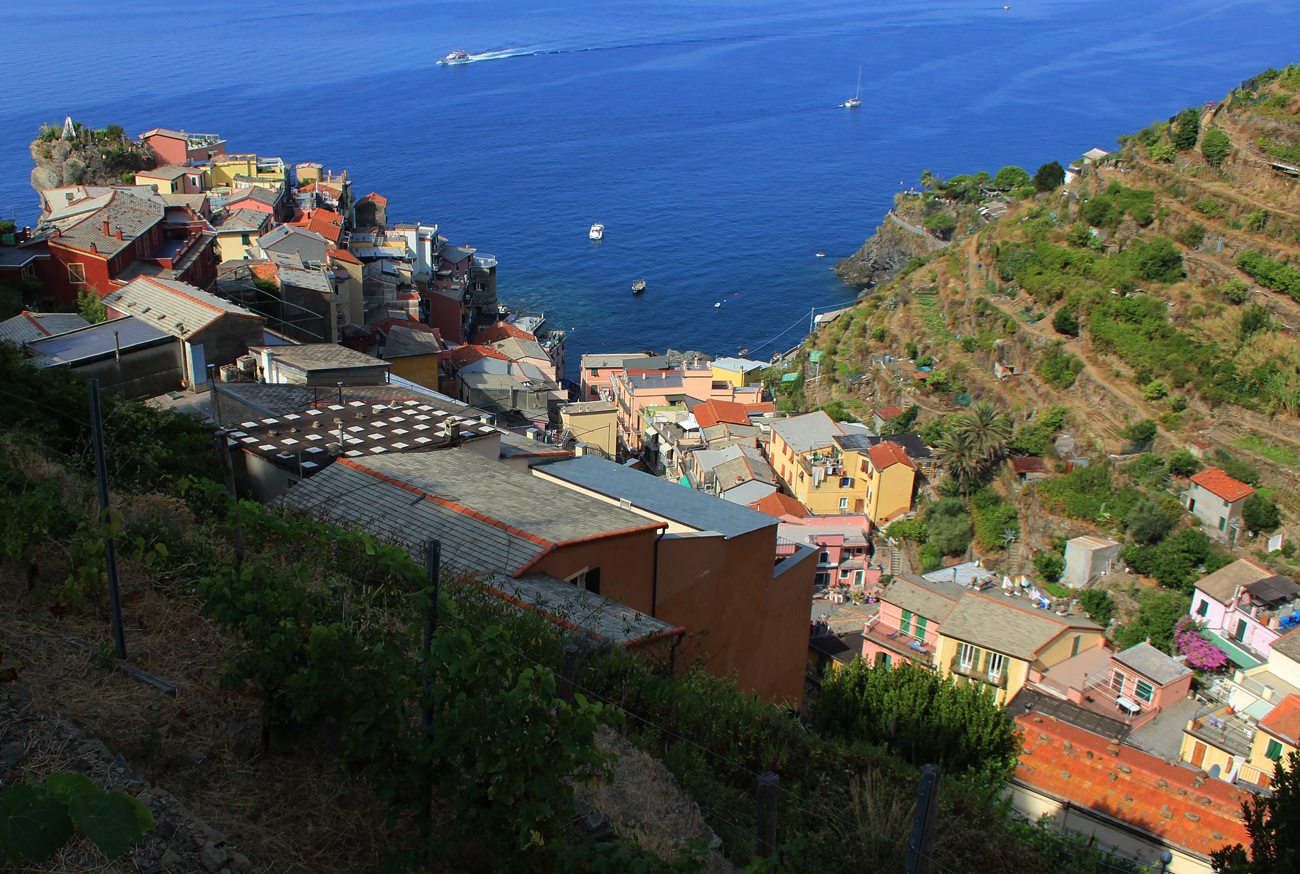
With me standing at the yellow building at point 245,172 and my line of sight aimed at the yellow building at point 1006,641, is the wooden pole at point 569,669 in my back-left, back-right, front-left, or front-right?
front-right

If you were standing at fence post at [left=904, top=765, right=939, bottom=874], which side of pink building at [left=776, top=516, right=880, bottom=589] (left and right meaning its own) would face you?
front

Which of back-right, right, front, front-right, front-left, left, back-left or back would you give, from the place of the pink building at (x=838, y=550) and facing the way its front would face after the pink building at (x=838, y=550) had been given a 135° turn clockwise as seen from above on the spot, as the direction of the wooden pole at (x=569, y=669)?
back-left

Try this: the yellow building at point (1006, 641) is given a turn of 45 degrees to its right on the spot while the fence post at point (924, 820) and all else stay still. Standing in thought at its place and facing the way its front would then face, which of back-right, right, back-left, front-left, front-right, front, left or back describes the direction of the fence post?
left

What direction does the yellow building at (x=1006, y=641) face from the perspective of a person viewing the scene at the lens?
facing the viewer and to the left of the viewer

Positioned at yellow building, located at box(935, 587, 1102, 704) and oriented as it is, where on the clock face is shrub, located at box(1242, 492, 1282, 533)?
The shrub is roughly at 6 o'clock from the yellow building.

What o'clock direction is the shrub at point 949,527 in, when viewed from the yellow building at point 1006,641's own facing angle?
The shrub is roughly at 4 o'clock from the yellow building.

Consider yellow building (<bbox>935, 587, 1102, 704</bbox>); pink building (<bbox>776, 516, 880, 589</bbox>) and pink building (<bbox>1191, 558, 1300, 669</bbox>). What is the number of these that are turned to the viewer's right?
0

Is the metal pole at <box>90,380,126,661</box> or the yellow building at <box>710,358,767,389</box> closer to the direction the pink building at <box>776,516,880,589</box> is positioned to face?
the metal pole

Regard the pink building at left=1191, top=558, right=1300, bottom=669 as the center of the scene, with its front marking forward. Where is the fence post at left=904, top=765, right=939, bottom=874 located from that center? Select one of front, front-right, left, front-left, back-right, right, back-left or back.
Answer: front-left

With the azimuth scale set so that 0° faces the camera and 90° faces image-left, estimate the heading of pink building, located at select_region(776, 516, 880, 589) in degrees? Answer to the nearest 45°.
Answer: approximately 0°

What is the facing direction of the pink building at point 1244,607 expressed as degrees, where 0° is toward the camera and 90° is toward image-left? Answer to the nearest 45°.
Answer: approximately 45°

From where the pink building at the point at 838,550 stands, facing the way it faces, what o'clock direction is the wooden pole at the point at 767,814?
The wooden pole is roughly at 12 o'clock from the pink building.

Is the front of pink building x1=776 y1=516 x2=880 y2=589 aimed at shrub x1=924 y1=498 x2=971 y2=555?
no

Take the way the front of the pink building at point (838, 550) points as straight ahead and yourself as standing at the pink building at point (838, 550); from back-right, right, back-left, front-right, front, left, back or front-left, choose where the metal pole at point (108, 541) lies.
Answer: front

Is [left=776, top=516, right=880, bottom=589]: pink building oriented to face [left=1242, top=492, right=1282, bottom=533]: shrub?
no

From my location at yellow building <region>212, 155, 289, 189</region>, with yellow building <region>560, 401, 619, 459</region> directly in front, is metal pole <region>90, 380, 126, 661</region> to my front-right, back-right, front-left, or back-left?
front-right
